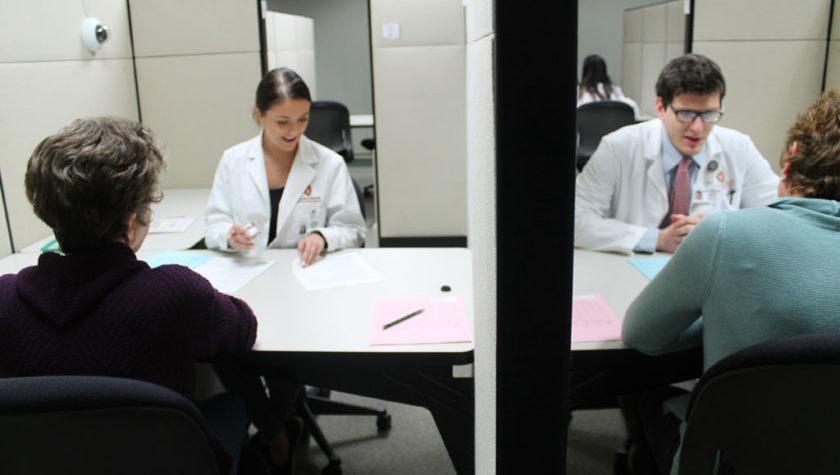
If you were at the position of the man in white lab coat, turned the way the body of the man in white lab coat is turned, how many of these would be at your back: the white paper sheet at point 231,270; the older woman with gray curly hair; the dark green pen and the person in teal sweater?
0

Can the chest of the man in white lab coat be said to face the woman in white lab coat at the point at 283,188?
no

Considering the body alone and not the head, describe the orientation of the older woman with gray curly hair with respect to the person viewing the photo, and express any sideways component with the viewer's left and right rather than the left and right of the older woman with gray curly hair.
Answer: facing away from the viewer and to the right of the viewer

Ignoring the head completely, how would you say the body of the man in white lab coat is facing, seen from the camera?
toward the camera

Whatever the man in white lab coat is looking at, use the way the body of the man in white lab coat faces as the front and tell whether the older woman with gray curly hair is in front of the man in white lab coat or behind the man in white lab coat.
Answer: in front

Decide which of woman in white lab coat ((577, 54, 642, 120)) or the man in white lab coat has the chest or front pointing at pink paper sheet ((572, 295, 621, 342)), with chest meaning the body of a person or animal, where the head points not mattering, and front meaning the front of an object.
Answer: the man in white lab coat

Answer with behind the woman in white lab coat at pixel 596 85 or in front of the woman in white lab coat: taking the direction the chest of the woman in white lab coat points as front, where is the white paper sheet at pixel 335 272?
behind

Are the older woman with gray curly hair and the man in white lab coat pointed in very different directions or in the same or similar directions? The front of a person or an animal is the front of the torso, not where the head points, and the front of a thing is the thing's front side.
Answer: very different directions

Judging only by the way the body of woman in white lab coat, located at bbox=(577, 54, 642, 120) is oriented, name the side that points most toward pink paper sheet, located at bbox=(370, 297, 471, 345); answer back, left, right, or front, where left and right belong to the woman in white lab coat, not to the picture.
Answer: back

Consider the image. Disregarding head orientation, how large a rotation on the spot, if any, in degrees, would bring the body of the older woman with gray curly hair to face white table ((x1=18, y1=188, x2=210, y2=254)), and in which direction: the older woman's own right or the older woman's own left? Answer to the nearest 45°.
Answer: approximately 45° to the older woman's own left

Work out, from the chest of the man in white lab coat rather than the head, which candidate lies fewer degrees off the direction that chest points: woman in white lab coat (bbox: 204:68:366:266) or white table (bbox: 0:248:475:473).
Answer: the white table

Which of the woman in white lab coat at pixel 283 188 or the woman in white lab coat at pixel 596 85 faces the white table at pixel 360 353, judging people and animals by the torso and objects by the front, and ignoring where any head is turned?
the woman in white lab coat at pixel 283 188

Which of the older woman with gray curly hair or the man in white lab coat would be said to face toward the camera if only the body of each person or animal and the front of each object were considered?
the man in white lab coat

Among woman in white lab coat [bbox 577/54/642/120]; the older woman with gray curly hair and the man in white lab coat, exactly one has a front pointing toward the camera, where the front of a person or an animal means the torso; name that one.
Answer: the man in white lab coat

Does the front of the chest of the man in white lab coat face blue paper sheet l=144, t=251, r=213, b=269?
no

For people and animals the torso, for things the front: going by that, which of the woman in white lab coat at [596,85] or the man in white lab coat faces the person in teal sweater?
the man in white lab coat

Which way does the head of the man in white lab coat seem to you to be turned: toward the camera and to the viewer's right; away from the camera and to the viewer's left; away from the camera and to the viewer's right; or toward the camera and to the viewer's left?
toward the camera and to the viewer's right
